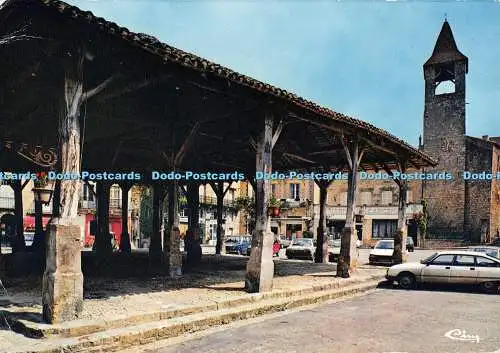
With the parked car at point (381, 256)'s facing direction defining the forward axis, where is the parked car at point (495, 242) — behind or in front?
behind

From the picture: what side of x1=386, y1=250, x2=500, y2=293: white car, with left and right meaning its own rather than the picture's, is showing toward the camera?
left

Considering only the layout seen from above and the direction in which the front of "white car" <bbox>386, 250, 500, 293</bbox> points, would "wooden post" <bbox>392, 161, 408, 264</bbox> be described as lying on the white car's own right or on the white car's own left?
on the white car's own right

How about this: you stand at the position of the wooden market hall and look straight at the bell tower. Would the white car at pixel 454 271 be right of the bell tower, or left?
right

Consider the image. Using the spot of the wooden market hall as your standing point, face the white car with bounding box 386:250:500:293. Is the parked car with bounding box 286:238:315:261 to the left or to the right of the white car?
left

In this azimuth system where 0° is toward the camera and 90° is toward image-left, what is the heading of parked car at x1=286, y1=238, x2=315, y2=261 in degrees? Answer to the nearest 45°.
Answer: approximately 45°
